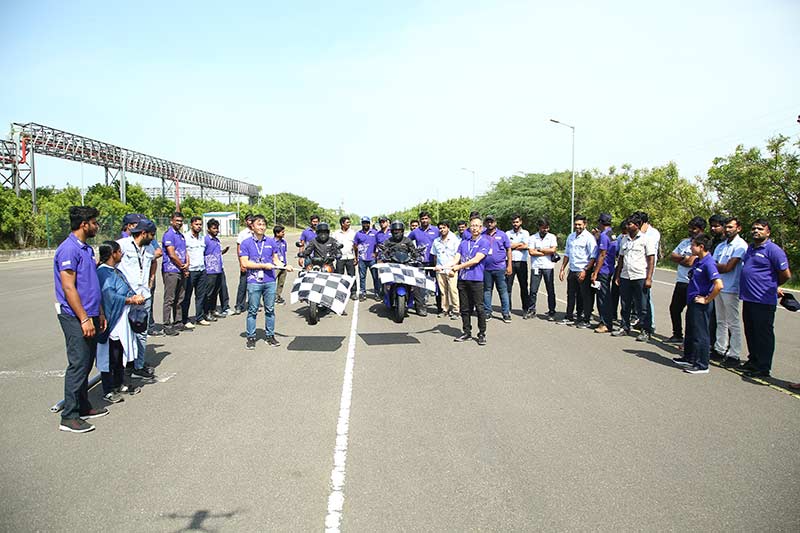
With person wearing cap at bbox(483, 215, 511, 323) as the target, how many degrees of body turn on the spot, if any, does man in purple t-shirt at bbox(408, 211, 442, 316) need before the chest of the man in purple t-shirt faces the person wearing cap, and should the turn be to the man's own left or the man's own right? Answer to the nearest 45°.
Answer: approximately 45° to the man's own left

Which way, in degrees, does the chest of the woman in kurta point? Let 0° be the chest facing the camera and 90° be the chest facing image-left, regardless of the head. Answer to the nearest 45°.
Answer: approximately 270°

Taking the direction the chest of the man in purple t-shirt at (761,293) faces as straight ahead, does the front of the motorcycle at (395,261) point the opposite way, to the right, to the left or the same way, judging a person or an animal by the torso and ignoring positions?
to the left

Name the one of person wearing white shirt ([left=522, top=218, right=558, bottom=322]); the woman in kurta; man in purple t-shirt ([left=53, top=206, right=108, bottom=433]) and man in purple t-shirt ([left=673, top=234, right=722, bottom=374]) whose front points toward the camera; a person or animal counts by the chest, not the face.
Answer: the person wearing white shirt

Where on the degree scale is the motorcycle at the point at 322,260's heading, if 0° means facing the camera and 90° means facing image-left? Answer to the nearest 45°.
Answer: approximately 0°

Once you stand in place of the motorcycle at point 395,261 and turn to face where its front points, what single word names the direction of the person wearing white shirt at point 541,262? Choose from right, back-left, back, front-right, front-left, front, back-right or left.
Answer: left

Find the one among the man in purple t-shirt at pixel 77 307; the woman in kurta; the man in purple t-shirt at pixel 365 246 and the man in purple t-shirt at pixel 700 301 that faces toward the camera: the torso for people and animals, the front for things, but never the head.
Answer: the man in purple t-shirt at pixel 365 246

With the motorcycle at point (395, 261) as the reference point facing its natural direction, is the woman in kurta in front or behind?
in front

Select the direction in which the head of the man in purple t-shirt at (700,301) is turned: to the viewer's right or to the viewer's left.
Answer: to the viewer's left

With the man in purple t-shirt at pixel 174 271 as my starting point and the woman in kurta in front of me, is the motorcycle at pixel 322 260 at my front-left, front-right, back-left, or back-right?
back-left

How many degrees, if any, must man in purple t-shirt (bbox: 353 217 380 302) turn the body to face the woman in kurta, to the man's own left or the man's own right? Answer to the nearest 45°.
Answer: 0° — they already face them

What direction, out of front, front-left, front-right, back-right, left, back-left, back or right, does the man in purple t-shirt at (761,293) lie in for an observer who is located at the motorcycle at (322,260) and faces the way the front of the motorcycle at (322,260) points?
front-left

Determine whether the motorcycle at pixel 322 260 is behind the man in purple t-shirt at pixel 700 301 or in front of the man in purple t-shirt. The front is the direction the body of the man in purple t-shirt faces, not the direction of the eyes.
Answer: in front

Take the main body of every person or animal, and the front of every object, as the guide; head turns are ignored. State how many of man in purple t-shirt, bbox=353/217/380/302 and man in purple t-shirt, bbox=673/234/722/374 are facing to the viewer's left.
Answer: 1

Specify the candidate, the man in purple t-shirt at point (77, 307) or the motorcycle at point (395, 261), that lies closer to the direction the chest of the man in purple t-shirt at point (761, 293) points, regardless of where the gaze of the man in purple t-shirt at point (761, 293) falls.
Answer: the man in purple t-shirt

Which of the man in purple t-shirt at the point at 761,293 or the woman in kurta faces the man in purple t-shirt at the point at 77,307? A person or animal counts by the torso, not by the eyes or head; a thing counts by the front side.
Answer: the man in purple t-shirt at the point at 761,293

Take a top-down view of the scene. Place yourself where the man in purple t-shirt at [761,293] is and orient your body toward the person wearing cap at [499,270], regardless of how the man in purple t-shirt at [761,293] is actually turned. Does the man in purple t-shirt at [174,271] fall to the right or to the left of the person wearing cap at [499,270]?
left

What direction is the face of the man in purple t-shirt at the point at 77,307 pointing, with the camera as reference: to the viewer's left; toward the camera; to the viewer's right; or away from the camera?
to the viewer's right

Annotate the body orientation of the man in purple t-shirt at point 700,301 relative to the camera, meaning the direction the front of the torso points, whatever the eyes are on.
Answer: to the viewer's left
